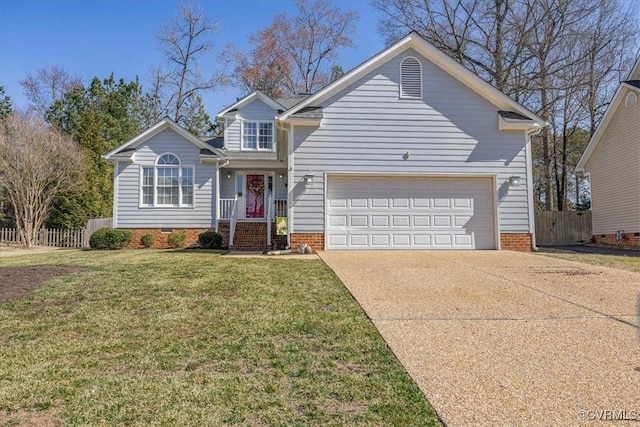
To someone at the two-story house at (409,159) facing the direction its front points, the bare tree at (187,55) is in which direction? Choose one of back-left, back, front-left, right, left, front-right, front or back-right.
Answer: back-right

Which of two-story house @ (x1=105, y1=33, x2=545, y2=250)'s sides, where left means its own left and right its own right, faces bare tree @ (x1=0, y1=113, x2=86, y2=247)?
right

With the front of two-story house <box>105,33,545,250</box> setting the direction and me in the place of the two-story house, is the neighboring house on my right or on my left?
on my left

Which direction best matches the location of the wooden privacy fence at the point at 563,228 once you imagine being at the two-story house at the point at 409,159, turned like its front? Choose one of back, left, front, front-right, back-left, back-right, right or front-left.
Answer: back-left

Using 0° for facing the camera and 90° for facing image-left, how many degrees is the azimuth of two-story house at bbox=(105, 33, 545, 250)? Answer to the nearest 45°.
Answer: approximately 0°

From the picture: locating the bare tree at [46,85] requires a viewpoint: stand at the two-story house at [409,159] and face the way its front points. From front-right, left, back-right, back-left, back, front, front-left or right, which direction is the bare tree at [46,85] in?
back-right

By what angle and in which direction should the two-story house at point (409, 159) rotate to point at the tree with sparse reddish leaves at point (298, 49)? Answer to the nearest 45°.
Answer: approximately 180°

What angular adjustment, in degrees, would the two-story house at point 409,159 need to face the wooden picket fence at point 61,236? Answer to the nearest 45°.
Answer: approximately 135° to its right

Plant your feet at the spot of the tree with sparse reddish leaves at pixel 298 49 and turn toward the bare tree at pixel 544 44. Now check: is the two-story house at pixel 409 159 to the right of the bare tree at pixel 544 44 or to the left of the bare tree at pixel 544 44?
right

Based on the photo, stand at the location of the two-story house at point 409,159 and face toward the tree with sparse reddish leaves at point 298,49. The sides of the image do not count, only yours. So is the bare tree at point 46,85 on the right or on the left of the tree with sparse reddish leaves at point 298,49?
left
